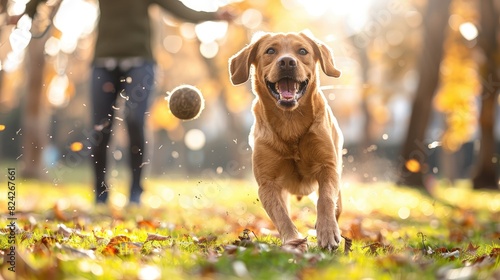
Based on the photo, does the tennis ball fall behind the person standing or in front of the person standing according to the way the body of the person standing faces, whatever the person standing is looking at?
in front

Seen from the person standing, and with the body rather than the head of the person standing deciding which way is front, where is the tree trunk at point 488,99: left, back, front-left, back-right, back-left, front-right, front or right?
back-left

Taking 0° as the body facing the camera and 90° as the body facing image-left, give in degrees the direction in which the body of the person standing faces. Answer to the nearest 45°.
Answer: approximately 0°

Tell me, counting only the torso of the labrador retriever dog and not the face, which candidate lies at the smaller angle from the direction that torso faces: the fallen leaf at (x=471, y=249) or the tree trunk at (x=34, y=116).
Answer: the fallen leaf

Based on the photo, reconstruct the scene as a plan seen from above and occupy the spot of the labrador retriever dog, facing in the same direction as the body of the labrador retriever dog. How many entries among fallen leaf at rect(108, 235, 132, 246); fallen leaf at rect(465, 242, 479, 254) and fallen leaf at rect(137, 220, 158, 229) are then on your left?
1

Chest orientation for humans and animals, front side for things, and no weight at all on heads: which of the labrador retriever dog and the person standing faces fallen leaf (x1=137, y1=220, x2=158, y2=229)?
the person standing

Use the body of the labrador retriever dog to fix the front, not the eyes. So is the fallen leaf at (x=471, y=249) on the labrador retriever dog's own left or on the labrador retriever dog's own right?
on the labrador retriever dog's own left

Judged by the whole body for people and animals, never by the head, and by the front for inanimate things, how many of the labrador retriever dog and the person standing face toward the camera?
2

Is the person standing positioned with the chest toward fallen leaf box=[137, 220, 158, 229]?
yes

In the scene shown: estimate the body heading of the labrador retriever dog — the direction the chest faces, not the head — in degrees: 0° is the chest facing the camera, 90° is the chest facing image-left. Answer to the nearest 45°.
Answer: approximately 0°

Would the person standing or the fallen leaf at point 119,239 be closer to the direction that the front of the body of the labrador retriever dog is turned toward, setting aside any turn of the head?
the fallen leaf

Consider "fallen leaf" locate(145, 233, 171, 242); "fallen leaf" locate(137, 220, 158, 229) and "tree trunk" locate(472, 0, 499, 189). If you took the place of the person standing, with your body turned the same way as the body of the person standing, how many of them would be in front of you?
2

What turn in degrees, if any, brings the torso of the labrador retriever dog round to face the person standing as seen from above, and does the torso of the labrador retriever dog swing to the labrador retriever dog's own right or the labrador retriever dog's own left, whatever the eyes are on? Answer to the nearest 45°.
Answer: approximately 135° to the labrador retriever dog's own right

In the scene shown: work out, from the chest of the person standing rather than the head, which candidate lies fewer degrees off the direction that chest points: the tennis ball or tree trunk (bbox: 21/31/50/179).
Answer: the tennis ball
